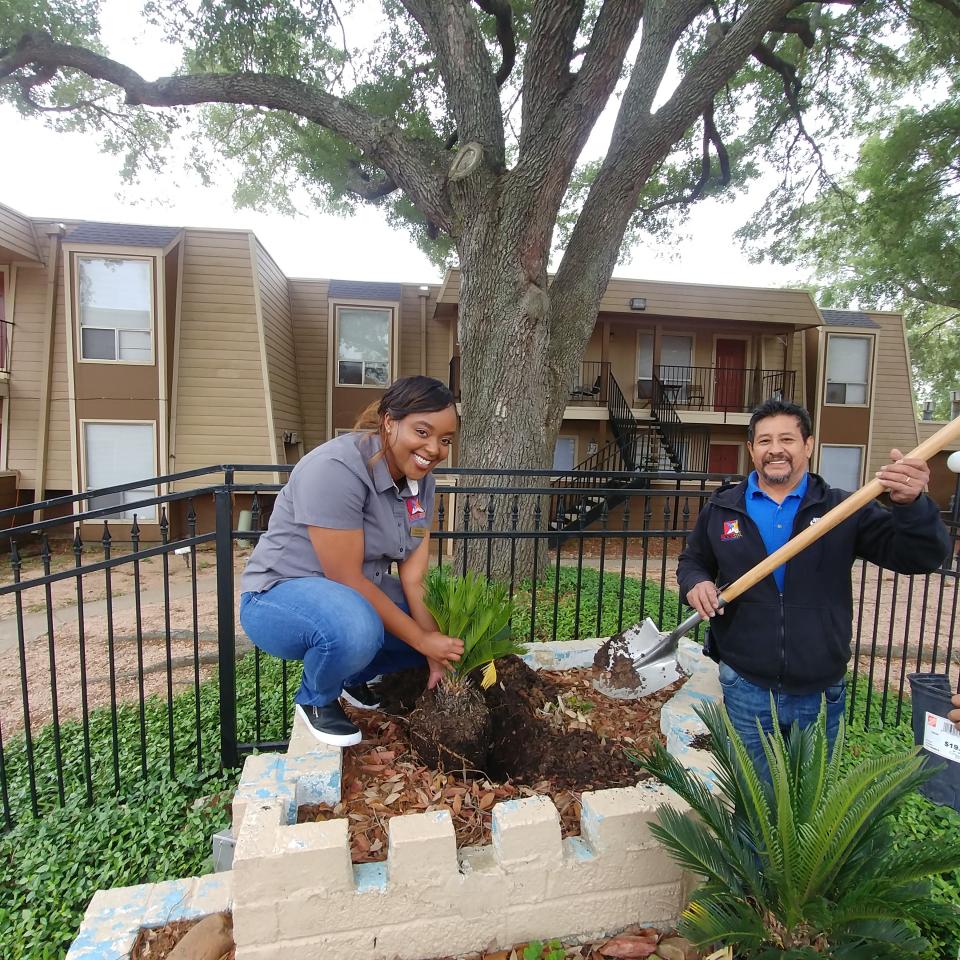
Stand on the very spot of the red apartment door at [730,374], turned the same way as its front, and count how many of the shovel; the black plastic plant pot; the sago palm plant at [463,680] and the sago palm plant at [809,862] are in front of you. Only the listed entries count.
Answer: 4

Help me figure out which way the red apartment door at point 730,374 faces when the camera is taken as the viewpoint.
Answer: facing the viewer

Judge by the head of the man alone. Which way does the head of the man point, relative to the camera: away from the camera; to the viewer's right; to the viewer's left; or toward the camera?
toward the camera

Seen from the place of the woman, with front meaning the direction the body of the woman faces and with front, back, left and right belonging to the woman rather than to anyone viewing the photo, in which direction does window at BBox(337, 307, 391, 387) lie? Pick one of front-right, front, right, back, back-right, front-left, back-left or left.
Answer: back-left

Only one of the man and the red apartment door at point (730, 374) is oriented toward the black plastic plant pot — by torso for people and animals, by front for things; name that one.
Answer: the red apartment door

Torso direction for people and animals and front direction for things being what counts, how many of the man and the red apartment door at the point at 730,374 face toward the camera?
2

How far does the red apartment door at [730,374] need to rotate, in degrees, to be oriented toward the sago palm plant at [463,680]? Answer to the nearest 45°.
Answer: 0° — it already faces it

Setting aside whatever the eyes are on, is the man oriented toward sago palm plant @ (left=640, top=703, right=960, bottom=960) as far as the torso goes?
yes

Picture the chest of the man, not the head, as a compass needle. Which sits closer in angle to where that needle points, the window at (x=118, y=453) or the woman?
the woman

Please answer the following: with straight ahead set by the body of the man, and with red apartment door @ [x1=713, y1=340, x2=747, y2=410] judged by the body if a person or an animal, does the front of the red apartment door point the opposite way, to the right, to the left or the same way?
the same way

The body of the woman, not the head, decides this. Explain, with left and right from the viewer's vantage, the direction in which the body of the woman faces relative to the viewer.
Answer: facing the viewer and to the right of the viewer

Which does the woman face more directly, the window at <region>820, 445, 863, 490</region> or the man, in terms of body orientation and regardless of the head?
the man

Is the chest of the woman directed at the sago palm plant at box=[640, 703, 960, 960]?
yes

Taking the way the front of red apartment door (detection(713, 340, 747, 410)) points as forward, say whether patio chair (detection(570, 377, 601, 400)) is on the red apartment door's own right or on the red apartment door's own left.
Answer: on the red apartment door's own right

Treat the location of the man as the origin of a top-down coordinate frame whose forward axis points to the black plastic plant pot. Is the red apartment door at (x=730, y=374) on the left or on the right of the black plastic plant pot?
left
